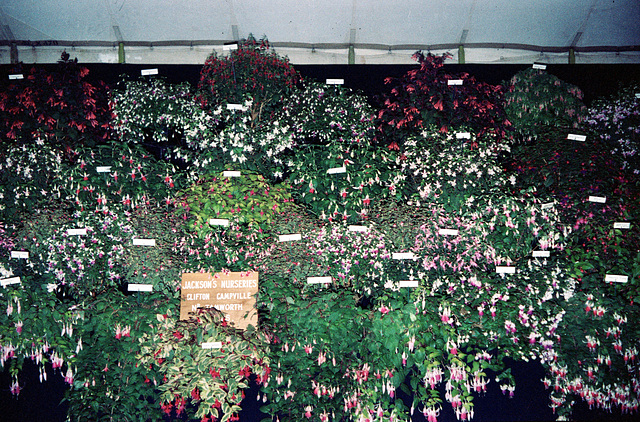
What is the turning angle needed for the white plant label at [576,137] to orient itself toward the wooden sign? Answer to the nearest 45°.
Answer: approximately 45° to its right

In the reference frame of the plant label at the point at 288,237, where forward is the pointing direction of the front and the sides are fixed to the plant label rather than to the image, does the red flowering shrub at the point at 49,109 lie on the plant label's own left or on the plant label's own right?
on the plant label's own right

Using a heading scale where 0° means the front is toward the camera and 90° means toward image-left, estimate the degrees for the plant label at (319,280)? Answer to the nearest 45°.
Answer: approximately 0°

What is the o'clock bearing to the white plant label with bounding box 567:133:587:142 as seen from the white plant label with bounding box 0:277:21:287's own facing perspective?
the white plant label with bounding box 567:133:587:142 is roughly at 10 o'clock from the white plant label with bounding box 0:277:21:287.

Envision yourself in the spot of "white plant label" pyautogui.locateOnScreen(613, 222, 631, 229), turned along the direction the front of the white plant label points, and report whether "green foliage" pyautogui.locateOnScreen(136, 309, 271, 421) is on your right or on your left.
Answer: on your right

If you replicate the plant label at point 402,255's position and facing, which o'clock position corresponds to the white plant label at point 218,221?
The white plant label is roughly at 3 o'clock from the plant label.
